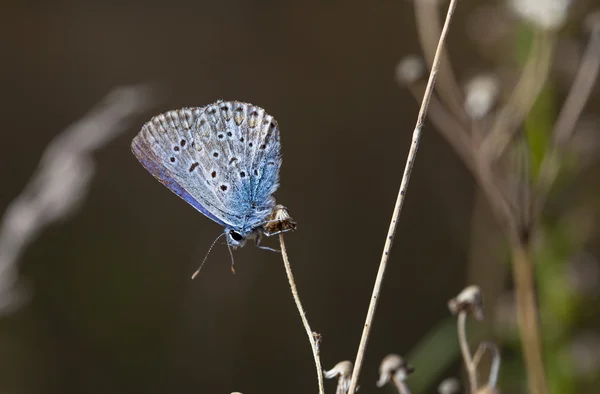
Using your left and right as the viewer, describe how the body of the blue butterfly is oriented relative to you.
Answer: facing to the left of the viewer
